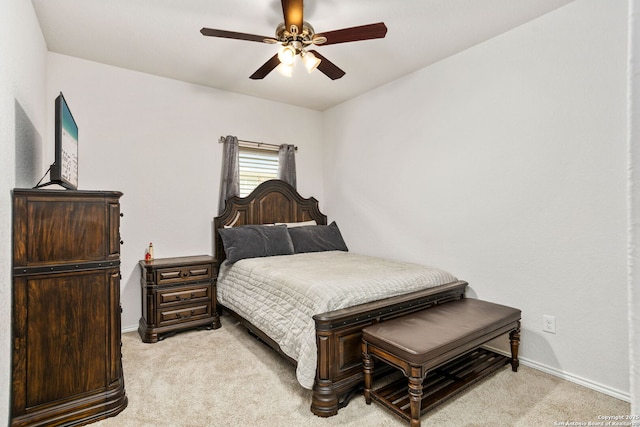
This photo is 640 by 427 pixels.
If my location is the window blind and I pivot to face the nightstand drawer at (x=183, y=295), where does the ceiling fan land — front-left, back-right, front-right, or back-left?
front-left

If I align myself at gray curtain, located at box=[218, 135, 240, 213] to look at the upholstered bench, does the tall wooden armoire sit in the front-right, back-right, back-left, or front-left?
front-right

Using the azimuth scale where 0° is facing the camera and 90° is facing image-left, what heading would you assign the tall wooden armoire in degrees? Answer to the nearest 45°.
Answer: approximately 270°

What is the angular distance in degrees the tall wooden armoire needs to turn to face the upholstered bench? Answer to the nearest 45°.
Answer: approximately 45° to its right

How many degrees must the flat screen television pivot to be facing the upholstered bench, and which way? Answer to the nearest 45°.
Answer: approximately 45° to its right

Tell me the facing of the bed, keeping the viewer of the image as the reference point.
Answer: facing the viewer and to the right of the viewer

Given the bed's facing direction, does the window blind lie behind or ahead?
behind

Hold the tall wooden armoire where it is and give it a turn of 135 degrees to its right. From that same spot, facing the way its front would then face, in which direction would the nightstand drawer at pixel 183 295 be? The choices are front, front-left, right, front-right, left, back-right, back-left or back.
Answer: back

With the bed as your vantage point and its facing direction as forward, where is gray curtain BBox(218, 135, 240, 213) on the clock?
The gray curtain is roughly at 6 o'clock from the bed.

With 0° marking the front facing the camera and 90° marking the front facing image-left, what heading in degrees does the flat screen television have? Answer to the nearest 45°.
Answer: approximately 270°

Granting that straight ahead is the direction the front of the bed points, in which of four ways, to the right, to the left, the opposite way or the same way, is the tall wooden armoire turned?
to the left

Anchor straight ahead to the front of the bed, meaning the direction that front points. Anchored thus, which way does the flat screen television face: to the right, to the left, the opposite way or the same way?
to the left
